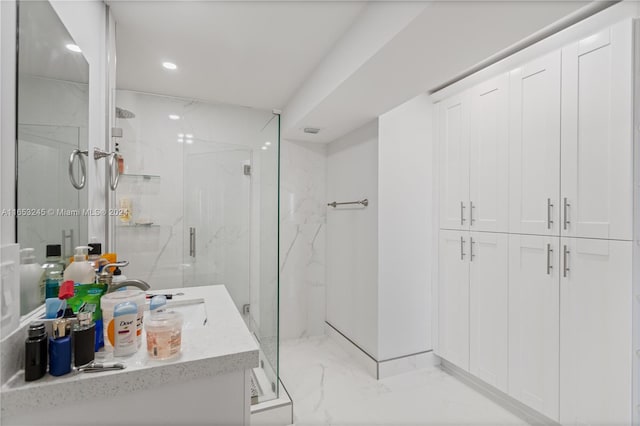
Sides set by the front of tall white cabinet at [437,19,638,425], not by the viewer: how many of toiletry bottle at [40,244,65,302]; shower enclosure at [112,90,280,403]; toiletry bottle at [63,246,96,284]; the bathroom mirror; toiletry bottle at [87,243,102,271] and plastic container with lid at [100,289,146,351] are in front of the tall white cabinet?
6

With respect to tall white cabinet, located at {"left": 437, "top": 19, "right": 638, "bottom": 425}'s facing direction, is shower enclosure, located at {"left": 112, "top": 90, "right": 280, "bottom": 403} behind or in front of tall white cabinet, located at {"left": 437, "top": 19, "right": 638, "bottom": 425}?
in front

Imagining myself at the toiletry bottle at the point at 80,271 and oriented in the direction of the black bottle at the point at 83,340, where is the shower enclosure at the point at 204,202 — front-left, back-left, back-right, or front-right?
back-left

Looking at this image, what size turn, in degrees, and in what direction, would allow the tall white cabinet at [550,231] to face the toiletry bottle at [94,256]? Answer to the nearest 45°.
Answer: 0° — it already faces it

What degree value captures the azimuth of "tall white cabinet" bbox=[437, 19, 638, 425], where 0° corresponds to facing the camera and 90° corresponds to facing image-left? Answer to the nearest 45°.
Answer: approximately 45°

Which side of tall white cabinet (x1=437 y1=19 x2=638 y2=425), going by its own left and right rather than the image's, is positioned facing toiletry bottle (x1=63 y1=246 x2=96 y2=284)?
front

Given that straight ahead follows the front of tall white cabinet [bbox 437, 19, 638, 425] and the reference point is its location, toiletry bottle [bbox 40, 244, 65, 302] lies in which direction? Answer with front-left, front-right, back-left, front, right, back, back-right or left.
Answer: front

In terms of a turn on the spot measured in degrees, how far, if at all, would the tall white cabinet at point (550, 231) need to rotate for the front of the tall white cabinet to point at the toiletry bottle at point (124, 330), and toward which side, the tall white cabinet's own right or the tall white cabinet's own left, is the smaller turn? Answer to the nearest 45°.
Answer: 0° — it already faces it

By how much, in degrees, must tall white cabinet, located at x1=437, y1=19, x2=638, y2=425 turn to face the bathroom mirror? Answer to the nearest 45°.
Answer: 0° — it already faces it

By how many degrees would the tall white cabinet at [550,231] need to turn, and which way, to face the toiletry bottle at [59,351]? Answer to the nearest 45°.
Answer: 0° — it already faces it

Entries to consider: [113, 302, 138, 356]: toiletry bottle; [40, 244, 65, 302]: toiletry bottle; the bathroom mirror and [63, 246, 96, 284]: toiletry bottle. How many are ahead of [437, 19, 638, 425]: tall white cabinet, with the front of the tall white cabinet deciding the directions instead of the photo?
4

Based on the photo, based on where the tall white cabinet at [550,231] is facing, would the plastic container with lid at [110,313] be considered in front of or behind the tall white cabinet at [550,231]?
in front

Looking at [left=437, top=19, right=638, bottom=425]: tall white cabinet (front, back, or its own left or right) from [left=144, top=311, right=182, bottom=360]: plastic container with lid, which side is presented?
front
